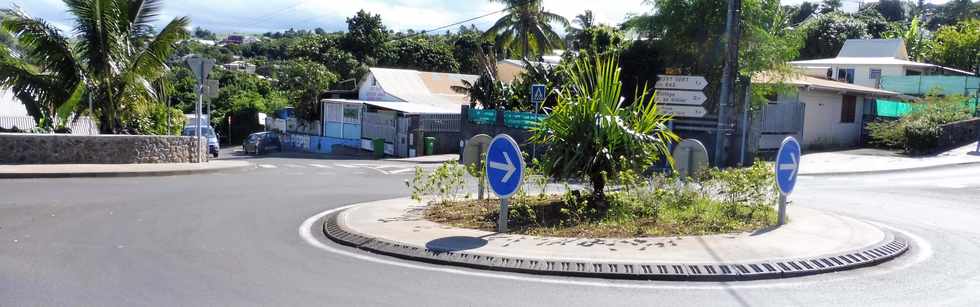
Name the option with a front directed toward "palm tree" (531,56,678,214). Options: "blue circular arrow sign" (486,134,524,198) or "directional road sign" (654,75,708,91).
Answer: the directional road sign

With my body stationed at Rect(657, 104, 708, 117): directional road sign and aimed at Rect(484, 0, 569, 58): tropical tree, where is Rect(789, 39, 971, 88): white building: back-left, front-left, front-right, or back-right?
front-right

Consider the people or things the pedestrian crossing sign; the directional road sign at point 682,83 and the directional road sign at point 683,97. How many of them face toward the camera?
3

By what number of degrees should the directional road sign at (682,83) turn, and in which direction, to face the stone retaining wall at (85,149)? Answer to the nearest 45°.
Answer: approximately 90° to its right

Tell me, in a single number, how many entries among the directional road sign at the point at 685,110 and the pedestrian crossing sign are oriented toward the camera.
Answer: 2

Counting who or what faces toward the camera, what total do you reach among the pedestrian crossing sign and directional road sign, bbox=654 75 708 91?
2

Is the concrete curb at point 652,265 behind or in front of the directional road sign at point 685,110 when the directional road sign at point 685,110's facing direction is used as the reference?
in front

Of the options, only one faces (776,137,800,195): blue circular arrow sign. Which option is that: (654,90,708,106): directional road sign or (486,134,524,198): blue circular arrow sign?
the directional road sign

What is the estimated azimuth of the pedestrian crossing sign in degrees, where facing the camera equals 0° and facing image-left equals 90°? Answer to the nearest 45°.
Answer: approximately 0°

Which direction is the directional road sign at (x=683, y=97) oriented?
toward the camera

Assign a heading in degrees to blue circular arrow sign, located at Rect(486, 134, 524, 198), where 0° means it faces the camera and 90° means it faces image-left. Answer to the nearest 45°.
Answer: approximately 45°

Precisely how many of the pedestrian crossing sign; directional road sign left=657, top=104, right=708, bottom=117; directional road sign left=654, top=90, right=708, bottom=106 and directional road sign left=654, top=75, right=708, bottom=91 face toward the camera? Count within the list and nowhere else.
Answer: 4

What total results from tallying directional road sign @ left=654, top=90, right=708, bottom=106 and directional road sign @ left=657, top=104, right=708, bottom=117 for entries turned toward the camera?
2

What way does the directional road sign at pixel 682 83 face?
toward the camera

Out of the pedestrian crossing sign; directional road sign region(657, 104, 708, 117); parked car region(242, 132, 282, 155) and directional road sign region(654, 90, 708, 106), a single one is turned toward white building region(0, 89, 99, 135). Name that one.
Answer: the parked car

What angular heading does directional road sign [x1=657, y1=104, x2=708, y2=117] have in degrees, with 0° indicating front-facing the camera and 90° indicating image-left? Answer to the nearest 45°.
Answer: approximately 0°

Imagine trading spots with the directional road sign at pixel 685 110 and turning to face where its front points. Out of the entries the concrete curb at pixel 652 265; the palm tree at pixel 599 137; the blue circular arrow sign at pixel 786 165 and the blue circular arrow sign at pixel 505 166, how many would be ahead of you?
4

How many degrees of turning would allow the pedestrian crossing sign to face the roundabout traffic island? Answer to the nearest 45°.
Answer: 0° — it already faces it

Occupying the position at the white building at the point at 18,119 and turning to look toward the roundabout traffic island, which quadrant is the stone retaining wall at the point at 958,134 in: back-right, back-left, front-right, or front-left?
front-left
